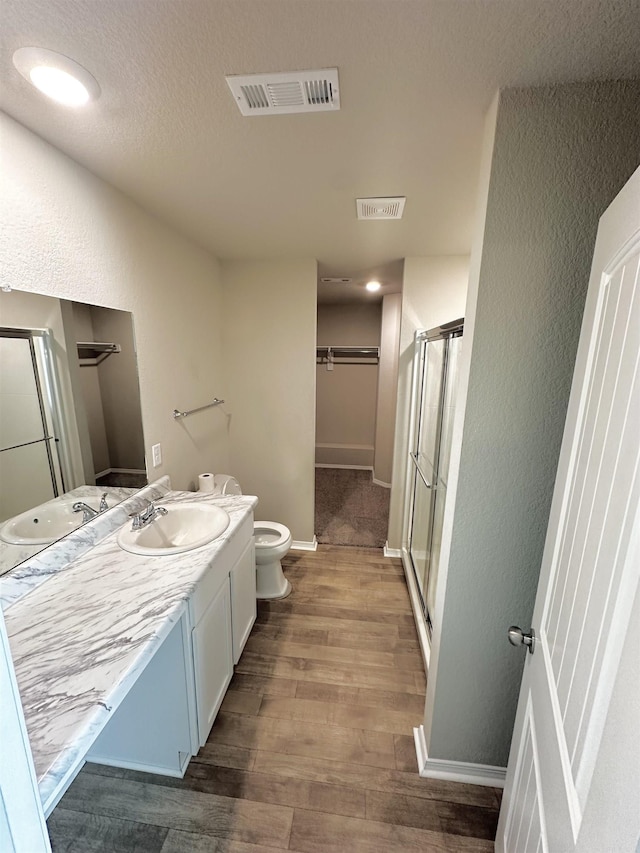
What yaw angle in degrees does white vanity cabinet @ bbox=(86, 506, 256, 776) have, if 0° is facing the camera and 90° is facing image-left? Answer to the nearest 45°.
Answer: approximately 270°

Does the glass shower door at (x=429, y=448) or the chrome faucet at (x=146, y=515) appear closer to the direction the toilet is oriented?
the glass shower door

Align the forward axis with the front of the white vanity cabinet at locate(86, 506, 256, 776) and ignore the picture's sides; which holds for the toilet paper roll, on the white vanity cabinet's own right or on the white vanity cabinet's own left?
on the white vanity cabinet's own left

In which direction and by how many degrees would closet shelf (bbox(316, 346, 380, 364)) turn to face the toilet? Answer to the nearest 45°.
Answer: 0° — it already faces it

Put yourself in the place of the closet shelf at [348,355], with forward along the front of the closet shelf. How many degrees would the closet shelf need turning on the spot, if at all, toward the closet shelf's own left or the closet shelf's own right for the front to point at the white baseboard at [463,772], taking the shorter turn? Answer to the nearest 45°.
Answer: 0° — it already faces it
